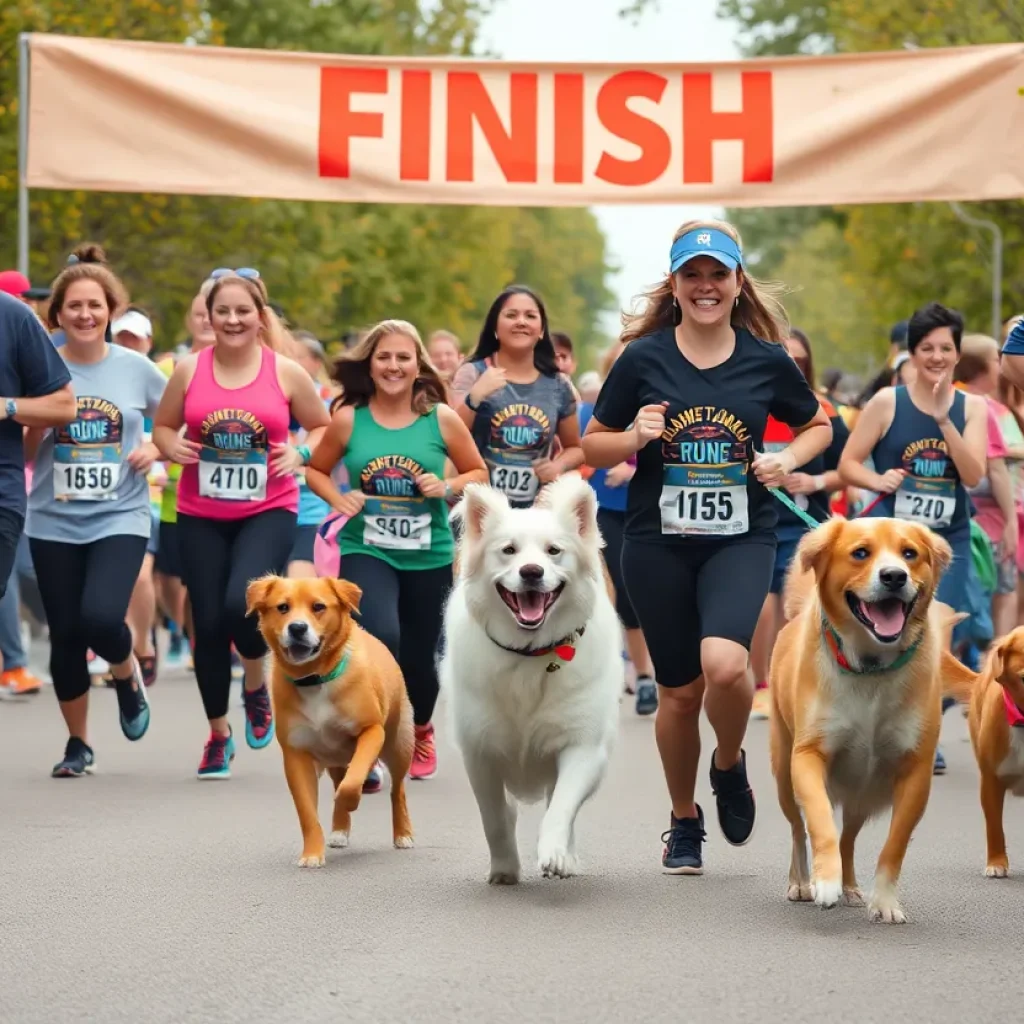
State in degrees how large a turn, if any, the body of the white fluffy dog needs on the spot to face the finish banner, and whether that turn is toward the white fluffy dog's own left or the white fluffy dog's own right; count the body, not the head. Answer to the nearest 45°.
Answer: approximately 180°

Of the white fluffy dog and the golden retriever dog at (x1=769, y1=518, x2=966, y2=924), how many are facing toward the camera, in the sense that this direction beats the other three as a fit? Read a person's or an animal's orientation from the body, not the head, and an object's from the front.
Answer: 2

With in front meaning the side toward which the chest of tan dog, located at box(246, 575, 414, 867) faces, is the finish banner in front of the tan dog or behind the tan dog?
behind

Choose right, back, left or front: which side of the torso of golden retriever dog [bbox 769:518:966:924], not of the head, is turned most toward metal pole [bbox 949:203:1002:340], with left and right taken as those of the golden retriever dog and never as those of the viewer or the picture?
back

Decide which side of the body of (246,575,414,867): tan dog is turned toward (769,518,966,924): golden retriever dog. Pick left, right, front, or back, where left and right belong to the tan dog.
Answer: left

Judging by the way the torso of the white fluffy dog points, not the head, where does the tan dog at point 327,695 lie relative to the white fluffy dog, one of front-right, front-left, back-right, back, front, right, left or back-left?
back-right
